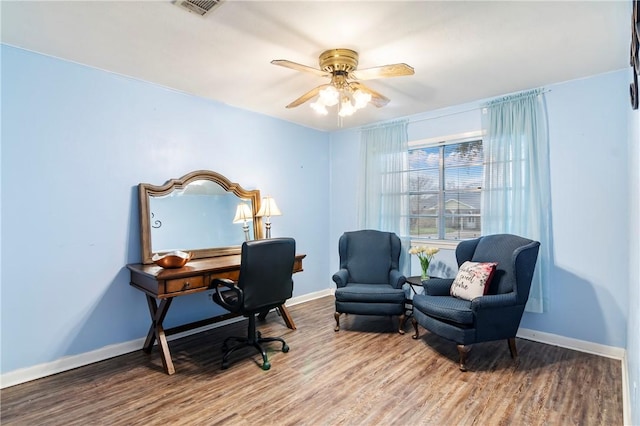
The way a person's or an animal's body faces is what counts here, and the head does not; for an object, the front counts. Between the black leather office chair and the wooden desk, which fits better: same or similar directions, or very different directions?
very different directions

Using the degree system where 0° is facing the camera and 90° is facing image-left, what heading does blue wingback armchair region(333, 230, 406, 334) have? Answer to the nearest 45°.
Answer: approximately 0°

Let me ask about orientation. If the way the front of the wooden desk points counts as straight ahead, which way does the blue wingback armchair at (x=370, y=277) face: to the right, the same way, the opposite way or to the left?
to the right

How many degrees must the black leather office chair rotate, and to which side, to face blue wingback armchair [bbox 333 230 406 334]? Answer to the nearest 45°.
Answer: approximately 90° to its right

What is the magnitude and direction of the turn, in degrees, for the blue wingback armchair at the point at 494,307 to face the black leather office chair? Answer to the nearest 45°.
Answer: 0° — it already faces it

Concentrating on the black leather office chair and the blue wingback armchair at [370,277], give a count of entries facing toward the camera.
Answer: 1

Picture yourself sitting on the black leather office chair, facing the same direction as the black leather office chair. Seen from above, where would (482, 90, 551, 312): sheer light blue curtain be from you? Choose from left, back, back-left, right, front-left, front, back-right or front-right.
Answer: back-right

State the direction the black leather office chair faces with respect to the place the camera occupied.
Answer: facing away from the viewer and to the left of the viewer
